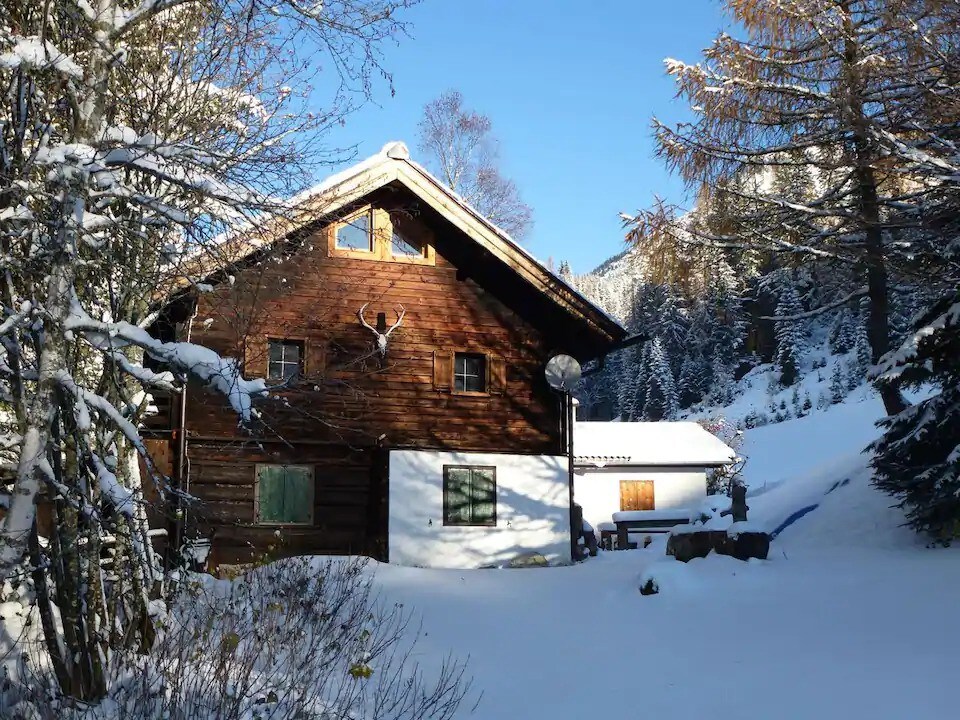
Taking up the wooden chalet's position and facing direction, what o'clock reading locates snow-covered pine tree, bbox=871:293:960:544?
The snow-covered pine tree is roughly at 10 o'clock from the wooden chalet.

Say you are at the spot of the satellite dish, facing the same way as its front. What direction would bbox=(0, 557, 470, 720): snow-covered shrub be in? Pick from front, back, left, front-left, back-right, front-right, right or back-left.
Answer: front

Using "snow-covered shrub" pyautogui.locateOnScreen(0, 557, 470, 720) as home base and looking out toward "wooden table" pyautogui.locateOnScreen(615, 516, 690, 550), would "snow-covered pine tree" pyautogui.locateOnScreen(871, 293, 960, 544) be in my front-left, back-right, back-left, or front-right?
front-right

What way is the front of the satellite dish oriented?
toward the camera

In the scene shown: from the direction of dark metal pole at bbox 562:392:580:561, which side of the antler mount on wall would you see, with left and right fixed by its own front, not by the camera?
left

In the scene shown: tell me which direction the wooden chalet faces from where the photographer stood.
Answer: facing the viewer

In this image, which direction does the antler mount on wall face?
toward the camera

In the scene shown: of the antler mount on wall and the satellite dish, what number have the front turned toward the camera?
2

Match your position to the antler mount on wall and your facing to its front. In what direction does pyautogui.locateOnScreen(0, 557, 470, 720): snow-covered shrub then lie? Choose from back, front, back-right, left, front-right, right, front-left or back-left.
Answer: front

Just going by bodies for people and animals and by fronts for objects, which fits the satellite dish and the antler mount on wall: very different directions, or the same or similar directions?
same or similar directions

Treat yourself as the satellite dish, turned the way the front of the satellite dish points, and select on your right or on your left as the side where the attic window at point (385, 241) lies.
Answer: on your right
